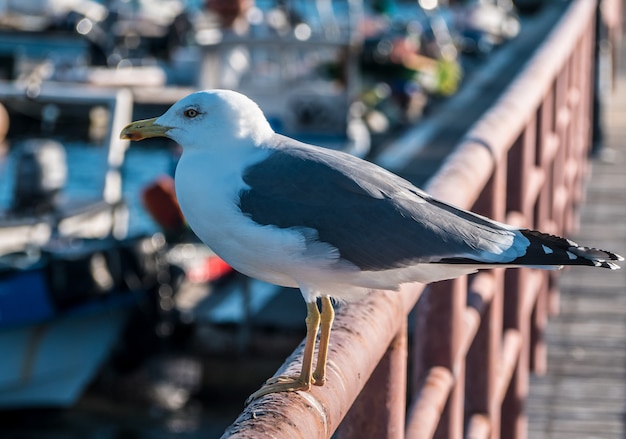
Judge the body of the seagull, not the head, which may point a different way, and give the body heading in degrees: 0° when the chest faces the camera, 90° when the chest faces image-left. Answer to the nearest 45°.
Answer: approximately 90°

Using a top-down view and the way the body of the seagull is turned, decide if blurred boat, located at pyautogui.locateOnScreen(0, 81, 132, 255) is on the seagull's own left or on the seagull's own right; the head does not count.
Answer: on the seagull's own right

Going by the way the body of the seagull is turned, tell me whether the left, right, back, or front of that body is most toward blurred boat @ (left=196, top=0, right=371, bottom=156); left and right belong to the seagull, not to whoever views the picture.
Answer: right
